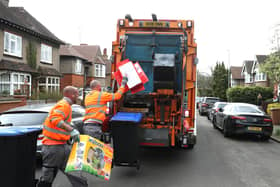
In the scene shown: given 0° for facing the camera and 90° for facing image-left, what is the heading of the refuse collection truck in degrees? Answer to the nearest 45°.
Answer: approximately 180°

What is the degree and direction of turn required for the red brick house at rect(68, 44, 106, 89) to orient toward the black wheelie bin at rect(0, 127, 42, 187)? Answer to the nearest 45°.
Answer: approximately 45° to its right

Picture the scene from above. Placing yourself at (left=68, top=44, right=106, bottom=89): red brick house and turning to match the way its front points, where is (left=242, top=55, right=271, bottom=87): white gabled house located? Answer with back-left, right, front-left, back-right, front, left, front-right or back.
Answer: front-left

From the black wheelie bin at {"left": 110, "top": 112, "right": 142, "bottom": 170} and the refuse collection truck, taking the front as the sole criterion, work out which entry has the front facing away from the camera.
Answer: the refuse collection truck

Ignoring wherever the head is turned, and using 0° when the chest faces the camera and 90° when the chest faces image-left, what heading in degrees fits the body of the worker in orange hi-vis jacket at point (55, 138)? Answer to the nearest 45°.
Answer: approximately 270°

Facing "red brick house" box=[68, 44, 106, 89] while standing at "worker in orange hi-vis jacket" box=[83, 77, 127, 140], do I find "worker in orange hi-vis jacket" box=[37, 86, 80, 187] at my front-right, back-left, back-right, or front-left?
back-left

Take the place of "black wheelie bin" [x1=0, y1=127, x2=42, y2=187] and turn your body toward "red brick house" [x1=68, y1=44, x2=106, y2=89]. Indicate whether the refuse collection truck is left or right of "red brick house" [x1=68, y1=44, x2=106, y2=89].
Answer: right

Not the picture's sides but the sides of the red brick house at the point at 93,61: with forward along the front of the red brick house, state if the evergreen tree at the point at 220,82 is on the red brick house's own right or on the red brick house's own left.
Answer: on the red brick house's own left
